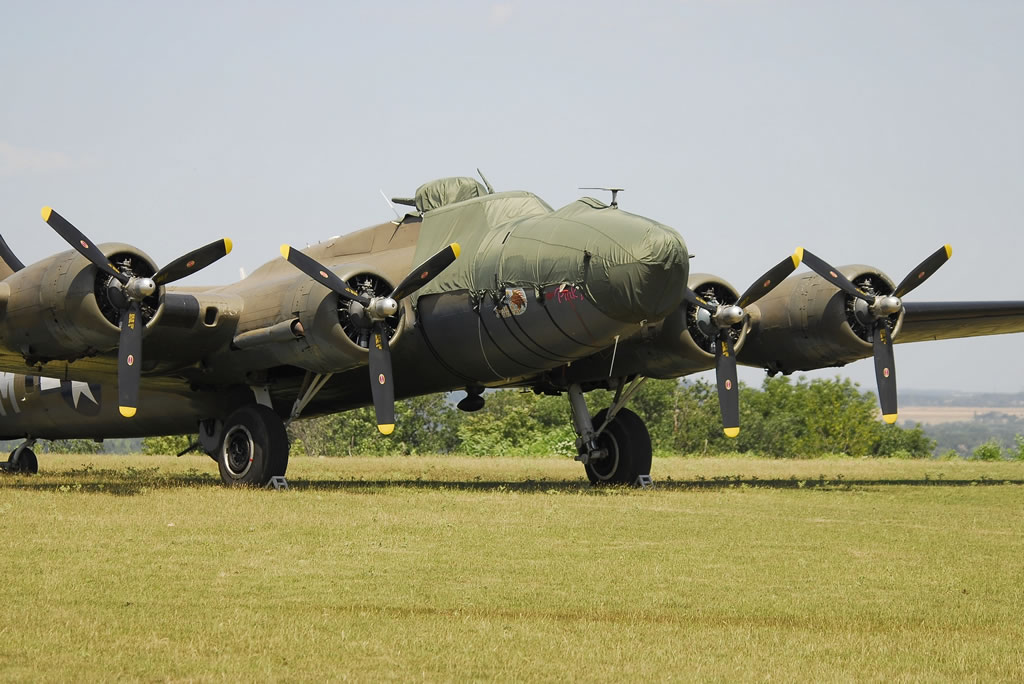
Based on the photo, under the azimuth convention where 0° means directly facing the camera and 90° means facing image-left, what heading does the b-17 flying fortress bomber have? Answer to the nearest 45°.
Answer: approximately 315°
